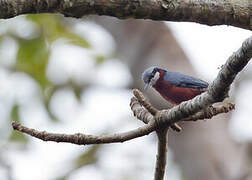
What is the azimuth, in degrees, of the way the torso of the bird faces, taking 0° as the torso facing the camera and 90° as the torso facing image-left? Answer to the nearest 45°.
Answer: approximately 90°
